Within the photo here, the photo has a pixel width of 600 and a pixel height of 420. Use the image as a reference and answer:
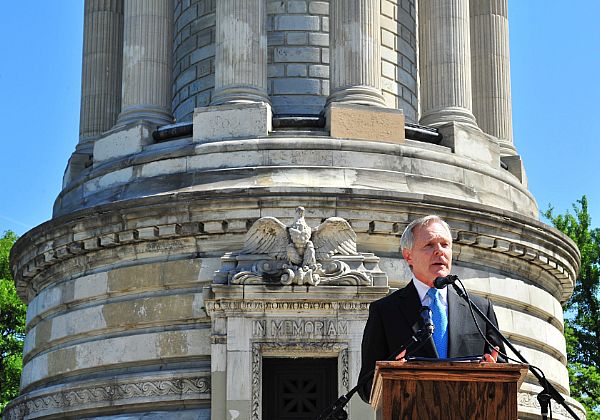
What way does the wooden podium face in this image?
toward the camera

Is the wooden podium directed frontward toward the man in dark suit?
no

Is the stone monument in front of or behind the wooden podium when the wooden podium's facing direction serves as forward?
behind

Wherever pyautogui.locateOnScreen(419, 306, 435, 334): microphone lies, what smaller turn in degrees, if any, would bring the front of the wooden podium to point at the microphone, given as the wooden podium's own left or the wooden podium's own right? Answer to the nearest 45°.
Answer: approximately 180°
